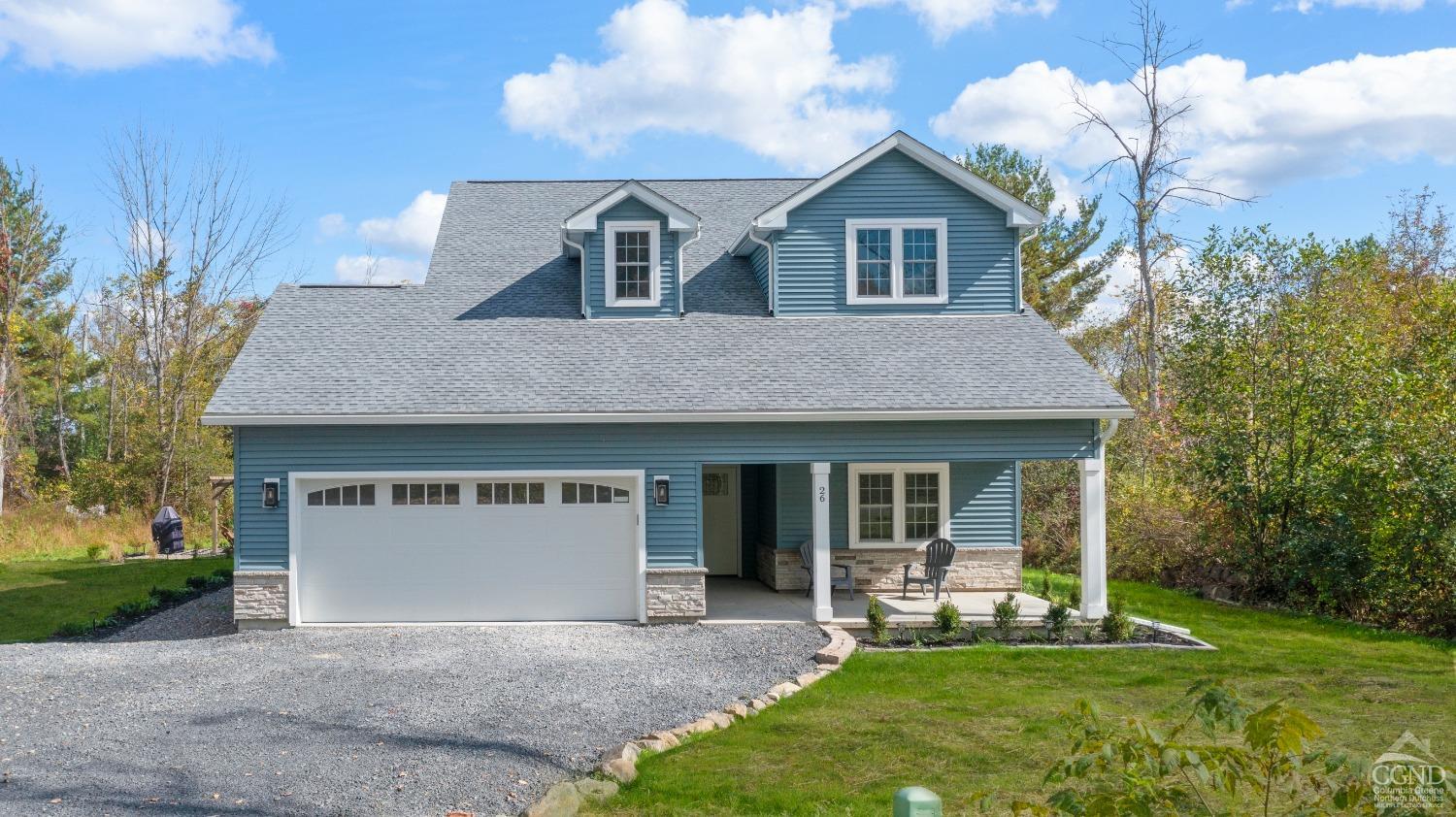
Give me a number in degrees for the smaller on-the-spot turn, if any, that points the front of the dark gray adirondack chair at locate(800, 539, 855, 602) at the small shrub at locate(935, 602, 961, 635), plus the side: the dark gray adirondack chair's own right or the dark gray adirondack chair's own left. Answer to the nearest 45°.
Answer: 0° — it already faces it

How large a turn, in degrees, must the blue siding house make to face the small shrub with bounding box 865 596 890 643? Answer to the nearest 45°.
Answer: approximately 45° to its left

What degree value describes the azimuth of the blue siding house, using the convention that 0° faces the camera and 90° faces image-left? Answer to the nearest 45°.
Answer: approximately 0°

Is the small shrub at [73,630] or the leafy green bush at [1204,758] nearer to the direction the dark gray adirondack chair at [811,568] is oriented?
the leafy green bush

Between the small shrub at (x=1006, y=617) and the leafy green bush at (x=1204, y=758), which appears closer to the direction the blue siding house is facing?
the leafy green bush

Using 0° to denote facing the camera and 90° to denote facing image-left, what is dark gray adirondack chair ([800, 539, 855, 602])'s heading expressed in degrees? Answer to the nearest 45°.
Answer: approximately 315°

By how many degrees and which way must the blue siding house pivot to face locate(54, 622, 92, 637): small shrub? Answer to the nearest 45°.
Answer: approximately 90° to its right
